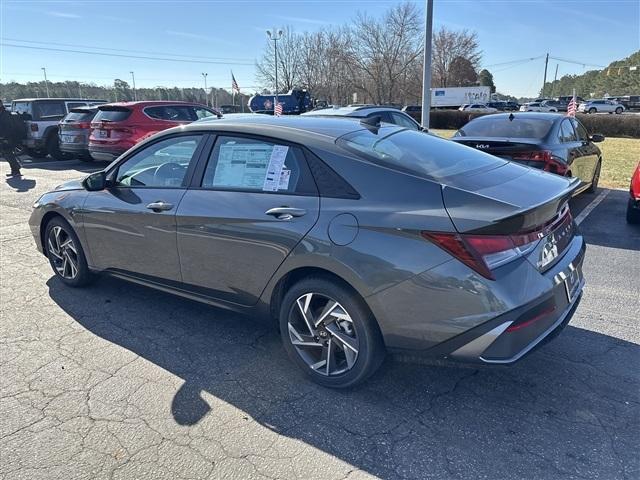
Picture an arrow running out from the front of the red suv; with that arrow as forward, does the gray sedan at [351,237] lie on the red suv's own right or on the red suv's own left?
on the red suv's own right

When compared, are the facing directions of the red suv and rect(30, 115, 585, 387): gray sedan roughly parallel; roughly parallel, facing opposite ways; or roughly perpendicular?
roughly perpendicular

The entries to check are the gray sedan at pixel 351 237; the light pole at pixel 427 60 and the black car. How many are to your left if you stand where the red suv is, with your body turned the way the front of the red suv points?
0

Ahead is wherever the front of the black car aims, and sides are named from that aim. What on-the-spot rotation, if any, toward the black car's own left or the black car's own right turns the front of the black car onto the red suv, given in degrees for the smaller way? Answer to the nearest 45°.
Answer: approximately 135° to the black car's own left

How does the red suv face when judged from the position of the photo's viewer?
facing away from the viewer and to the right of the viewer

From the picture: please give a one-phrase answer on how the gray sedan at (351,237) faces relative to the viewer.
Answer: facing away from the viewer and to the left of the viewer

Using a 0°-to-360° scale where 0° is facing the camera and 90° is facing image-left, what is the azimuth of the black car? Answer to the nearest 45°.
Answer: approximately 225°

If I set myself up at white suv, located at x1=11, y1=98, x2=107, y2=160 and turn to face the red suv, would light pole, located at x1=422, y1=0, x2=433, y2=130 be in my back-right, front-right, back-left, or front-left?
front-left

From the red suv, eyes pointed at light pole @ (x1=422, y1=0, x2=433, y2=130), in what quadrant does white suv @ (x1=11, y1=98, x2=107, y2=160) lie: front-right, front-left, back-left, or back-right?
back-left

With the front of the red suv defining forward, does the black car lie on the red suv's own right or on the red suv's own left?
on the red suv's own right

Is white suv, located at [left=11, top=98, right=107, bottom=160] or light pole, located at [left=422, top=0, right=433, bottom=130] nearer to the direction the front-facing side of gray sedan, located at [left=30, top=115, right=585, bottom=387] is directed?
the white suv

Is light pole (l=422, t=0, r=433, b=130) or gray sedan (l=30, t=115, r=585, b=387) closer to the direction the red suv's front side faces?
the light pole

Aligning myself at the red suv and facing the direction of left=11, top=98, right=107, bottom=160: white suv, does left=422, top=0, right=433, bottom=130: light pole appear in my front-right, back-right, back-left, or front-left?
back-right

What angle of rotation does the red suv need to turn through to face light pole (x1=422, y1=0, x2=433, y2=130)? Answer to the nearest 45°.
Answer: approximately 45° to its right

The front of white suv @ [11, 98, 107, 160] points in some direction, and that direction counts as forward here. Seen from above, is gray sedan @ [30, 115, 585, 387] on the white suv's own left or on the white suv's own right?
on the white suv's own right

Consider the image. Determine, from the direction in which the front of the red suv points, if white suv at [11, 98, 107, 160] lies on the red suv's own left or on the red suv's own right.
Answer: on the red suv's own left

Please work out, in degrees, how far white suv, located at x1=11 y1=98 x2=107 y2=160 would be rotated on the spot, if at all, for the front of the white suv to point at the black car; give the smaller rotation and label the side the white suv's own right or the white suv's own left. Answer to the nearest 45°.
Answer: approximately 90° to the white suv's own right

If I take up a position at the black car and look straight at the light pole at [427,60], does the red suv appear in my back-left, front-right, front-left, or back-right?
front-left

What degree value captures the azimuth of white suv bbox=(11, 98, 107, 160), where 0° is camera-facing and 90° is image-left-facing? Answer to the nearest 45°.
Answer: approximately 225°

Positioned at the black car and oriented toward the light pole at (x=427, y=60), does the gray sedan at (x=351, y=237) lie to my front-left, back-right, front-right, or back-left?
back-left
